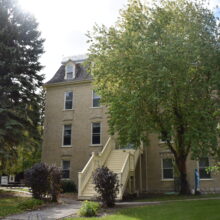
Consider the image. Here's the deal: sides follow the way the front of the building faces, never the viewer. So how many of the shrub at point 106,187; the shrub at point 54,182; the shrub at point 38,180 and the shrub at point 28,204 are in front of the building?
4

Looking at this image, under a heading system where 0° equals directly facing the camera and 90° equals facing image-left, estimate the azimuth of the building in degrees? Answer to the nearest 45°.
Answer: approximately 0°

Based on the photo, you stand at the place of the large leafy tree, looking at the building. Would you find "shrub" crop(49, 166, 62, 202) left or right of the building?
left

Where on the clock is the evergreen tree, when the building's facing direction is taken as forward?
The evergreen tree is roughly at 1 o'clock from the building.

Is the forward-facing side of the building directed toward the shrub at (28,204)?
yes

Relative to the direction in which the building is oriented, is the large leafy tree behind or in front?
in front

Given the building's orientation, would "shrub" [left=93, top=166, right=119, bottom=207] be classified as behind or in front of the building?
in front

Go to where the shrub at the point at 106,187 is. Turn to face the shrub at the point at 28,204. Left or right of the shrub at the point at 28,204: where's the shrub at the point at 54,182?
right

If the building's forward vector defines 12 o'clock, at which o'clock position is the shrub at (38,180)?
The shrub is roughly at 12 o'clock from the building.

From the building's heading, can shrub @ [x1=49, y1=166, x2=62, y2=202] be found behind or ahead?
ahead
